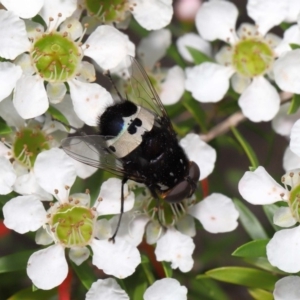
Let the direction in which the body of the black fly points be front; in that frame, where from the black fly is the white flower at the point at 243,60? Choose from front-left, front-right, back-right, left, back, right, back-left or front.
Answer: left

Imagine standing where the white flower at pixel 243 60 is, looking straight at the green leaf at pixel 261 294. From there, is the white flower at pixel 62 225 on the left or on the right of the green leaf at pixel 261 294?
right

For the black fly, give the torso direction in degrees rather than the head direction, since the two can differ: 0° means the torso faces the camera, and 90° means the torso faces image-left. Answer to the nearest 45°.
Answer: approximately 315°

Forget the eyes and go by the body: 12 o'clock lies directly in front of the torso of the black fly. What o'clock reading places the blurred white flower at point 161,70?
The blurred white flower is roughly at 8 o'clock from the black fly.
